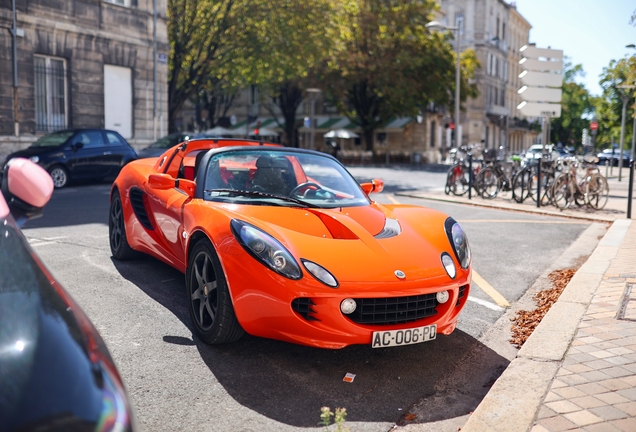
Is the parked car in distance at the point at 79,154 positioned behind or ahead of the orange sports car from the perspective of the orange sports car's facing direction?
behind

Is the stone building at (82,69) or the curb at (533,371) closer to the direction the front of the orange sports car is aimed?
the curb

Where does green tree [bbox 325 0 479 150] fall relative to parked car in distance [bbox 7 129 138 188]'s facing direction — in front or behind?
behind

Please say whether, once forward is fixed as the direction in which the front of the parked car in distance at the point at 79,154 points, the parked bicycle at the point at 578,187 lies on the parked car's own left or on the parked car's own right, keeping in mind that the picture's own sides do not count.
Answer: on the parked car's own left

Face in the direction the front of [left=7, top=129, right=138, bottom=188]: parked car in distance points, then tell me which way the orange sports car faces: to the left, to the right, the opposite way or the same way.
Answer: to the left

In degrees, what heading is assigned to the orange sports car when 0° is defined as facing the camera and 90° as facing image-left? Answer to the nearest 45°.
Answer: approximately 315°

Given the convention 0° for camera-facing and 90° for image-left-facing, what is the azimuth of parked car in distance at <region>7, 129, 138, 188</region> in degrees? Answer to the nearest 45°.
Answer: approximately 45°

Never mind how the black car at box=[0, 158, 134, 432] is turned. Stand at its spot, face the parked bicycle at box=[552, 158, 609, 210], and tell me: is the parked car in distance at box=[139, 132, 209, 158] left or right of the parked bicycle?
left

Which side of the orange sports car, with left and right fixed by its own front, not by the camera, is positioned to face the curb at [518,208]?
left

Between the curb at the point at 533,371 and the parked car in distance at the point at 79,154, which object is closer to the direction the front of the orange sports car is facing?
the curb
